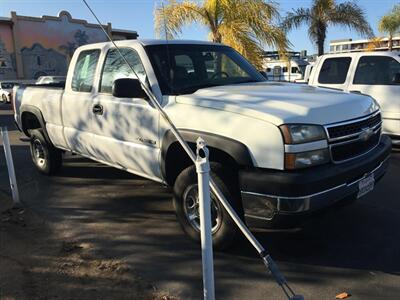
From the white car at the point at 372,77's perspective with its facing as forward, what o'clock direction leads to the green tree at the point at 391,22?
The green tree is roughly at 9 o'clock from the white car.

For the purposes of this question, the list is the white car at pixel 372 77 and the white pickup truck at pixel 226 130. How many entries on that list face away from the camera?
0

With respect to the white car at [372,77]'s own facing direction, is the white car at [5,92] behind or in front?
behind

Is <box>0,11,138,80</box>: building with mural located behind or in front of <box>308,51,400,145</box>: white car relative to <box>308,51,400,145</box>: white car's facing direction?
behind

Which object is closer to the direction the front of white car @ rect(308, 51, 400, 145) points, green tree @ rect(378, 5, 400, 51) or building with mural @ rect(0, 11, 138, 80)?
the green tree

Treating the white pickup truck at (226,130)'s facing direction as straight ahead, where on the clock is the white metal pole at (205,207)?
The white metal pole is roughly at 2 o'clock from the white pickup truck.

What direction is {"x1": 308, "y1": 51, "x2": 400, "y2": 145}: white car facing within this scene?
to the viewer's right

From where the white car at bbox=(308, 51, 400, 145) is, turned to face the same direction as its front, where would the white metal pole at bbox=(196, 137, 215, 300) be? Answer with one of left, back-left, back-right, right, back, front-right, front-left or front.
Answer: right

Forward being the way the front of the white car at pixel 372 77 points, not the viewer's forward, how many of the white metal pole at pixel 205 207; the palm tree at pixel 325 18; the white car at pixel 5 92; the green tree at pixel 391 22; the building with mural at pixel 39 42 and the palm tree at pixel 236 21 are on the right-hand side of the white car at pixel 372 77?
1

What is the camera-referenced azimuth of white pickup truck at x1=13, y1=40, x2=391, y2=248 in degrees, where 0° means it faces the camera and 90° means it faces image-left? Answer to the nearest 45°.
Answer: approximately 315°

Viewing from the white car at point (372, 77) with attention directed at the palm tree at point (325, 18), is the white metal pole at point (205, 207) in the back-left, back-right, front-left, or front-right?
back-left

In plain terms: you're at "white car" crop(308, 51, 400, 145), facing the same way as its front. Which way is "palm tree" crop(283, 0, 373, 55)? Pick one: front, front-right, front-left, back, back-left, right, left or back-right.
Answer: left

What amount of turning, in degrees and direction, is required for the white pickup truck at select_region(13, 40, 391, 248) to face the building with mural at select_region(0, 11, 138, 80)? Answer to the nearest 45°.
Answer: approximately 135° to its left
